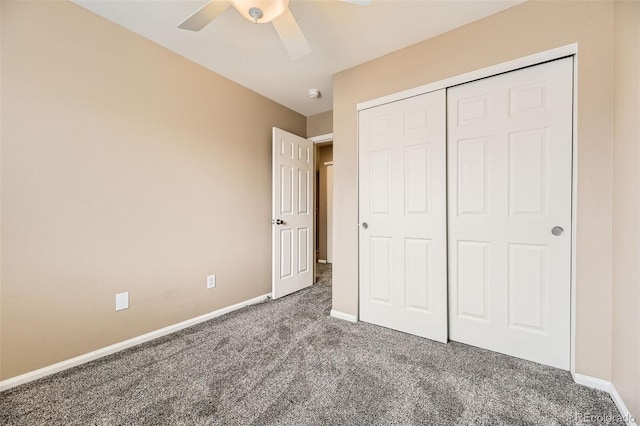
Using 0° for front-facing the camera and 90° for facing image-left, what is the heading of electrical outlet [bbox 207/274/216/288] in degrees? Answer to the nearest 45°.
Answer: approximately 315°

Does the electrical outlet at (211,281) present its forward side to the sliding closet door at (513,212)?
yes

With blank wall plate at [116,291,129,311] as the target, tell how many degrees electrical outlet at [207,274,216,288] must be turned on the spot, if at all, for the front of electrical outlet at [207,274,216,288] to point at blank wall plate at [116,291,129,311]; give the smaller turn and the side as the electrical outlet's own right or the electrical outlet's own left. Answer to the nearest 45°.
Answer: approximately 90° to the electrical outlet's own right

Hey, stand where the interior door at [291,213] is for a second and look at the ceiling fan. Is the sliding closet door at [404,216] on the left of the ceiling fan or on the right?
left

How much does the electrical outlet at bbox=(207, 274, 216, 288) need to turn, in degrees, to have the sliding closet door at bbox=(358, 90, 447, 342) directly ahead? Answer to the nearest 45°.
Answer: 0° — it already faces it

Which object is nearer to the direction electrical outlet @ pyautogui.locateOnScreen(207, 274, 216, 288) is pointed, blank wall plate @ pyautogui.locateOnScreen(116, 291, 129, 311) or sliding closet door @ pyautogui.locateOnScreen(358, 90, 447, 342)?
the sliding closet door

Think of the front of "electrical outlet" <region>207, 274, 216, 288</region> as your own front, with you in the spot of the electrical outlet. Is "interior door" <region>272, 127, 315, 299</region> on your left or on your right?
on your left

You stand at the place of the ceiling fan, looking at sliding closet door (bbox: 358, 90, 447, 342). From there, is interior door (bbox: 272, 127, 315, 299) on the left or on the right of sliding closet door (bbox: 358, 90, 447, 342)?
left

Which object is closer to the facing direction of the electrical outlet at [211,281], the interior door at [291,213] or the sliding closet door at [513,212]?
the sliding closet door

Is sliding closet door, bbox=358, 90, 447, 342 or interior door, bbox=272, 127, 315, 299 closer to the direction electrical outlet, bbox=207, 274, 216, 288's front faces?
the sliding closet door
